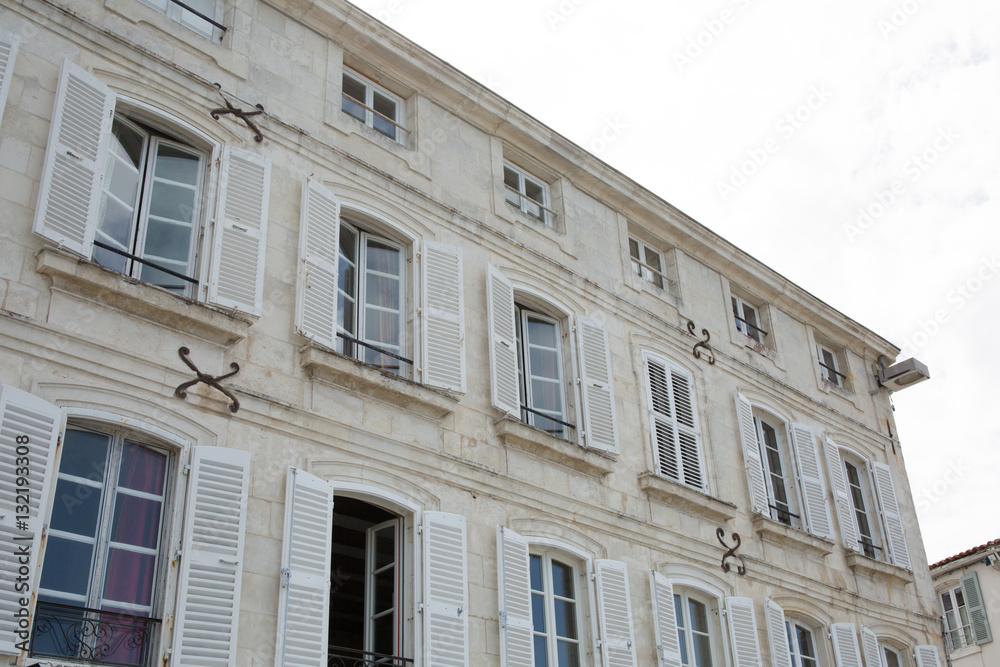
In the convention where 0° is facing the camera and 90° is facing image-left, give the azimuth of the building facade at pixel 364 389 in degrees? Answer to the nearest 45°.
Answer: approximately 315°
